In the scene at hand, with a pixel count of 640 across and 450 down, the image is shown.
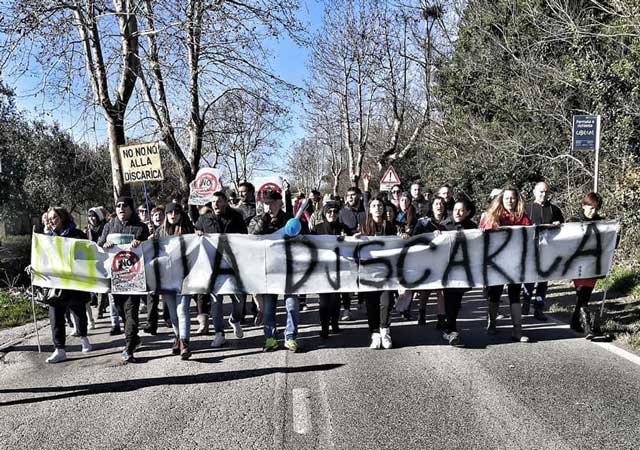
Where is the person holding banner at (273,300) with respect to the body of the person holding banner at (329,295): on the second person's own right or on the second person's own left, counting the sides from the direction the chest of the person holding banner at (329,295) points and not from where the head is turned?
on the second person's own right

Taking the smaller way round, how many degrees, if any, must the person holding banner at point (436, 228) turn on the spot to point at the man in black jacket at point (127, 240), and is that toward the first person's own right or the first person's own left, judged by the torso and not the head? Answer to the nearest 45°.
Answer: approximately 90° to the first person's own right

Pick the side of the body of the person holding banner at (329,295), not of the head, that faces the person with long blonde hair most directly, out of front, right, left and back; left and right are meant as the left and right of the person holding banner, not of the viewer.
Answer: left

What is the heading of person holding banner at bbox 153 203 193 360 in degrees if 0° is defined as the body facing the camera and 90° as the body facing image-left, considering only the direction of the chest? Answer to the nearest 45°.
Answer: approximately 0°

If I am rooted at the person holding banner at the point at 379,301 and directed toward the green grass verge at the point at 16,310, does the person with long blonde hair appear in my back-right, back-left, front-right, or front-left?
back-right

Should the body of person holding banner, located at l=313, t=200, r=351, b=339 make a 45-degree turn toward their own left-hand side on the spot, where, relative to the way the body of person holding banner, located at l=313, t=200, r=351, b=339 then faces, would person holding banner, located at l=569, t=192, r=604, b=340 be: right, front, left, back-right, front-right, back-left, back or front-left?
front-left
